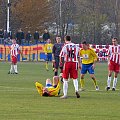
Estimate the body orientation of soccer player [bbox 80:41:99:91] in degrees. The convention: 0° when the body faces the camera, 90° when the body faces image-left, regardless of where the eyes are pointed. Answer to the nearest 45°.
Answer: approximately 45°

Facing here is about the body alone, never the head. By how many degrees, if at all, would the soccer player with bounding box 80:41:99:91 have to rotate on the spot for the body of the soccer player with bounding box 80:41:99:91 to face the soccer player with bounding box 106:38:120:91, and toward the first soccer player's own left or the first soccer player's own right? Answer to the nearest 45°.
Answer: approximately 135° to the first soccer player's own left

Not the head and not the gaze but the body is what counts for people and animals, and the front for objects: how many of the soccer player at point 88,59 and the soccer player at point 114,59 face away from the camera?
0

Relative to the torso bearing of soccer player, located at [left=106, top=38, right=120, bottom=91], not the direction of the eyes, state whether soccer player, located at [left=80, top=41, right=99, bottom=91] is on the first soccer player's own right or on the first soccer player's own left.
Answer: on the first soccer player's own right
